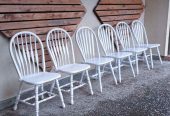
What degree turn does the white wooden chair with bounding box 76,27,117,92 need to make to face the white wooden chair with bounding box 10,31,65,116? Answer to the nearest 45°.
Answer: approximately 90° to its right

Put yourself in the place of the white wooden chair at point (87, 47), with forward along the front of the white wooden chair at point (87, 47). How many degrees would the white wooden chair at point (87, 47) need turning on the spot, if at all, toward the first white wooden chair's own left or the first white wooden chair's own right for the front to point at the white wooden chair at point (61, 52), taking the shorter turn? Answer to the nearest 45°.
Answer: approximately 90° to the first white wooden chair's own right

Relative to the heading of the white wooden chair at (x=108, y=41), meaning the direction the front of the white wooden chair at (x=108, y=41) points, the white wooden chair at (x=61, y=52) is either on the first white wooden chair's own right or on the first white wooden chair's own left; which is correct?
on the first white wooden chair's own right

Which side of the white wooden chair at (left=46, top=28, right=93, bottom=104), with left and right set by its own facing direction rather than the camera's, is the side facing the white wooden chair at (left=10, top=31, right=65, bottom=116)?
right

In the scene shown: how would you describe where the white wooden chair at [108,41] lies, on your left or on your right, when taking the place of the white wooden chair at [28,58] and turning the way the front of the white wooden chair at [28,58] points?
on your left

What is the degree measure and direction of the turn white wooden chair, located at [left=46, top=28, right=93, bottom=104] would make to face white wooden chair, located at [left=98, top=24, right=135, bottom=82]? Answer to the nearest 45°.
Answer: approximately 90° to its left

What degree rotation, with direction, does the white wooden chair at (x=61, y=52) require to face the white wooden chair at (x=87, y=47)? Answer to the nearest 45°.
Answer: approximately 90° to its left

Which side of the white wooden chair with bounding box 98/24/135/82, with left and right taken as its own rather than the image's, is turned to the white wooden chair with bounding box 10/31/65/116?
right
